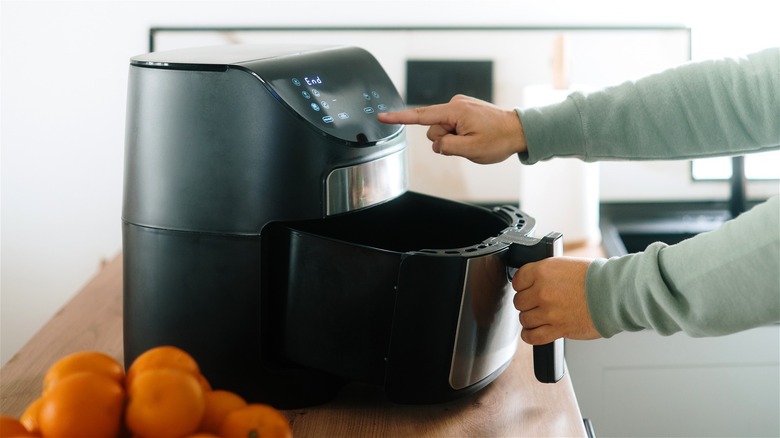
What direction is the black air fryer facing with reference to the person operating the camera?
facing the viewer and to the right of the viewer

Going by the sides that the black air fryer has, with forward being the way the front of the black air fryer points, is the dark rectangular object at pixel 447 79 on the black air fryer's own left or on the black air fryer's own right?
on the black air fryer's own left

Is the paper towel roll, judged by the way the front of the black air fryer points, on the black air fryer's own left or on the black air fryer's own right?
on the black air fryer's own left
